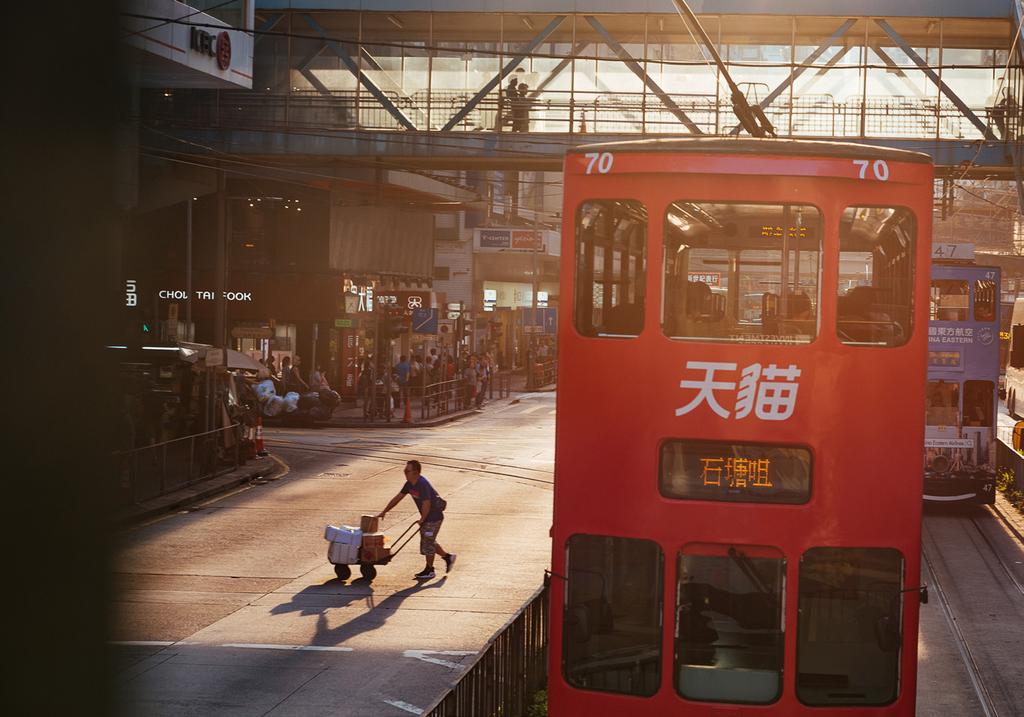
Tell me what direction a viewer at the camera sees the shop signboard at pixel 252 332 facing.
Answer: facing the viewer

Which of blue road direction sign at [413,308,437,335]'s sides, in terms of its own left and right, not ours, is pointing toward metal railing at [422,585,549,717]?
front

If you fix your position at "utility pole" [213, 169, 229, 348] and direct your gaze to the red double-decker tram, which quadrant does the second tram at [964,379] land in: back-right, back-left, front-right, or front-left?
front-left

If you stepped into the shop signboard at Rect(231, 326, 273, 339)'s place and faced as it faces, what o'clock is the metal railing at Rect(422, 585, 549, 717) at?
The metal railing is roughly at 12 o'clock from the shop signboard.

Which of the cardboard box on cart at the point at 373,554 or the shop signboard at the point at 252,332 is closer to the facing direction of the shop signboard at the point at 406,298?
the cardboard box on cart

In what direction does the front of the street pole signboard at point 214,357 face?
toward the camera

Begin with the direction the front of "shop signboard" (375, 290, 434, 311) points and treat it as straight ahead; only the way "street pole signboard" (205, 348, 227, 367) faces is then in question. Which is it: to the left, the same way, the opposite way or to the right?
the same way

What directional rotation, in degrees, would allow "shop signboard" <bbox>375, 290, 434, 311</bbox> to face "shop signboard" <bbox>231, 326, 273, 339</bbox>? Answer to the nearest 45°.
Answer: approximately 90° to its right

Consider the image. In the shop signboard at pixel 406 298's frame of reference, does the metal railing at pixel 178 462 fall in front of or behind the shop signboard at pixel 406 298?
in front

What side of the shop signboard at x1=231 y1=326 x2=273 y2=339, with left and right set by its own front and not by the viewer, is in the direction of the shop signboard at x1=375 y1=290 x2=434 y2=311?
left

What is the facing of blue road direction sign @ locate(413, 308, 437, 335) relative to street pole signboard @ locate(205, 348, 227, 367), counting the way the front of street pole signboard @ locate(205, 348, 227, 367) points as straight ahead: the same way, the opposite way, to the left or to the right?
the same way

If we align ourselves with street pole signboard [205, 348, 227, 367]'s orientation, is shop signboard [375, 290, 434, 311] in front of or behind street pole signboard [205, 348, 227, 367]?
behind

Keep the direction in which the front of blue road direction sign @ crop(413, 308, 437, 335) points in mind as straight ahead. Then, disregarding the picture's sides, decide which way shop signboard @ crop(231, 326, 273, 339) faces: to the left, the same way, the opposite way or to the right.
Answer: the same way

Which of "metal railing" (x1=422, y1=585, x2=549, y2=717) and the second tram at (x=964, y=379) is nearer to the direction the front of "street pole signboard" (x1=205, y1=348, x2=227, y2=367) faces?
the metal railing
